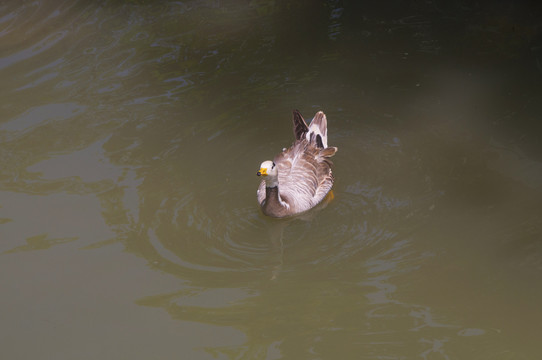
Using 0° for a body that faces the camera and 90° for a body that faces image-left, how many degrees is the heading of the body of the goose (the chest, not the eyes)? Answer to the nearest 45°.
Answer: approximately 45°
